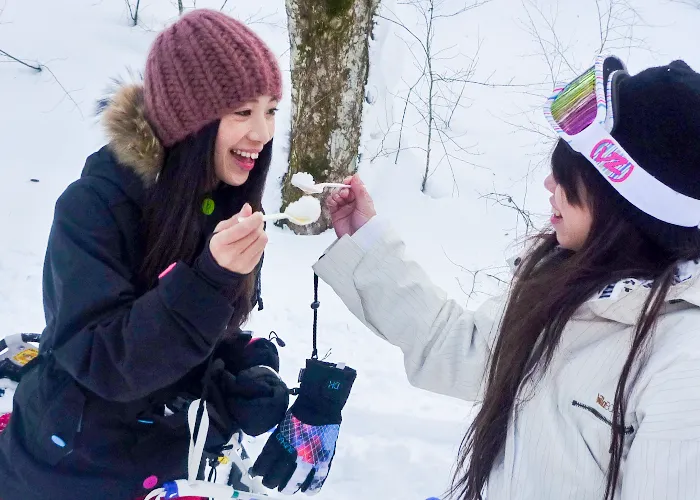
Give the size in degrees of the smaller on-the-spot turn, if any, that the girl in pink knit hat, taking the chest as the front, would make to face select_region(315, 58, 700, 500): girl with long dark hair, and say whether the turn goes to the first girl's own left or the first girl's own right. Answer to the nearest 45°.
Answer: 0° — they already face them

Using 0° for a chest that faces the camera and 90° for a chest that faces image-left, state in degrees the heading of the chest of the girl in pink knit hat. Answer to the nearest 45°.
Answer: approximately 315°

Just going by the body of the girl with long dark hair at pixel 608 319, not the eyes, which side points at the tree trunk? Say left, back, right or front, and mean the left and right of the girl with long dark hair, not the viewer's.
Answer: right

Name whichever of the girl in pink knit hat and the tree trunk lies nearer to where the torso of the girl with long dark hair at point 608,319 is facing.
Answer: the girl in pink knit hat

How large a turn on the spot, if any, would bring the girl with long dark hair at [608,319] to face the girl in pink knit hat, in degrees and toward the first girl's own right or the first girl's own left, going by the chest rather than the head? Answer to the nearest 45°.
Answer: approximately 45° to the first girl's own right

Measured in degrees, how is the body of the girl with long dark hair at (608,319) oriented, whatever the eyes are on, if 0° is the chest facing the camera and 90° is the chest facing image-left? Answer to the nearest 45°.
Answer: approximately 45°

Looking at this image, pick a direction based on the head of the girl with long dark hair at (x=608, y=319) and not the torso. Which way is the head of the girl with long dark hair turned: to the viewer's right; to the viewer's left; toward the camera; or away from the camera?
to the viewer's left
